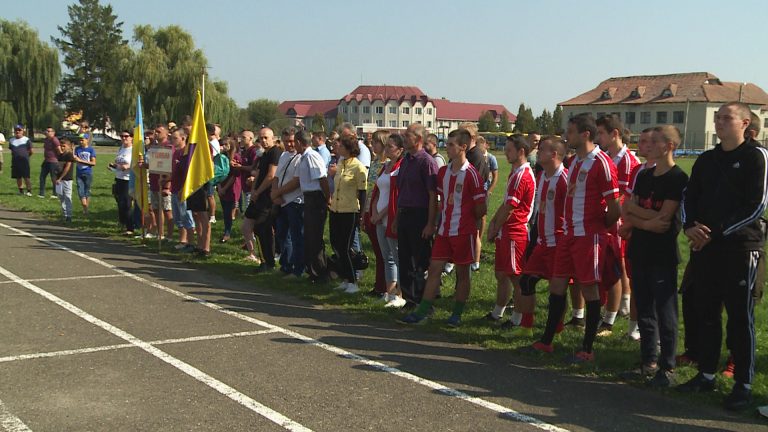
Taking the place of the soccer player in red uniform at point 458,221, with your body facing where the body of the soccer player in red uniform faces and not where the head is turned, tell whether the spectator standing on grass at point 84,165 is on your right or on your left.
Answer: on your right

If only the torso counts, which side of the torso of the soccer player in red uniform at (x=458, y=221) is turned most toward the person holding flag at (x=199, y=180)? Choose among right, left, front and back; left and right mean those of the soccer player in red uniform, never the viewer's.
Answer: right

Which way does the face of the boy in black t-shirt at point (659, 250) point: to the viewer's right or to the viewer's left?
to the viewer's left

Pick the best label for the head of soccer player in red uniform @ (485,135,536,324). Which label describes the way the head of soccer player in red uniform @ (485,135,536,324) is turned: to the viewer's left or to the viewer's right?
to the viewer's left

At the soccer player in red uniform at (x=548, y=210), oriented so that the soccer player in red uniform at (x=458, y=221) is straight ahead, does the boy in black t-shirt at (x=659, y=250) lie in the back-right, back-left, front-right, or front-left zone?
back-left

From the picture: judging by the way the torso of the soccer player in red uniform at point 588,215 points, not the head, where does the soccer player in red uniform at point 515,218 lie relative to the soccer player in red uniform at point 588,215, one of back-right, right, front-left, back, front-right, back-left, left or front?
right

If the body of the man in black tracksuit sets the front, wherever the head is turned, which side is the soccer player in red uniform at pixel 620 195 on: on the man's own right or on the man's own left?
on the man's own right

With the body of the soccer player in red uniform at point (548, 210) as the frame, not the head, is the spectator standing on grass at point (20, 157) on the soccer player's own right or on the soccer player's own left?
on the soccer player's own right

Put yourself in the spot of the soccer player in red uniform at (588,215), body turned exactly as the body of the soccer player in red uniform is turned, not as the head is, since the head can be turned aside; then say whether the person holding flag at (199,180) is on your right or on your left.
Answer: on your right

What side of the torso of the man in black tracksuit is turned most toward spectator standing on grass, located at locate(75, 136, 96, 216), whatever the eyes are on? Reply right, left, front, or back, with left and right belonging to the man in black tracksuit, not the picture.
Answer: right
